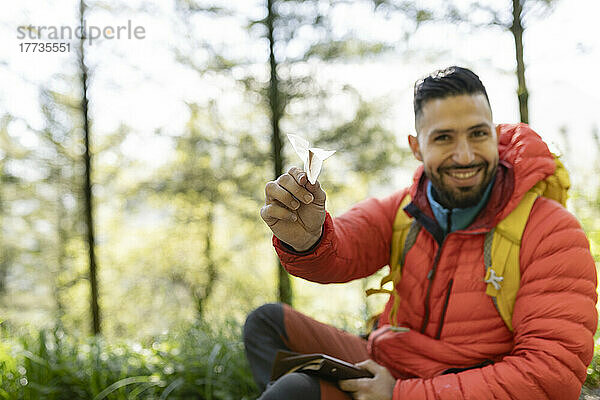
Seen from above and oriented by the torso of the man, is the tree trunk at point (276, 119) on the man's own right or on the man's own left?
on the man's own right

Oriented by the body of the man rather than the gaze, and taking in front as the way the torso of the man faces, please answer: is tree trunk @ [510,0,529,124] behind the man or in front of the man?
behind

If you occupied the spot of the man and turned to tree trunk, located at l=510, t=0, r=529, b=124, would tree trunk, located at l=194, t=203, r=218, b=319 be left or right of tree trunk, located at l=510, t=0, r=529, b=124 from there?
left

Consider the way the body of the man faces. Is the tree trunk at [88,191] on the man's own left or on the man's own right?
on the man's own right

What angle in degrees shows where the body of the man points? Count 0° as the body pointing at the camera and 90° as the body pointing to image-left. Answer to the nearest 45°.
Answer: approximately 45°

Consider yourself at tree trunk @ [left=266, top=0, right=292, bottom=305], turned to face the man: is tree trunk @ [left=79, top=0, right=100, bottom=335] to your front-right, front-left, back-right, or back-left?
back-right
